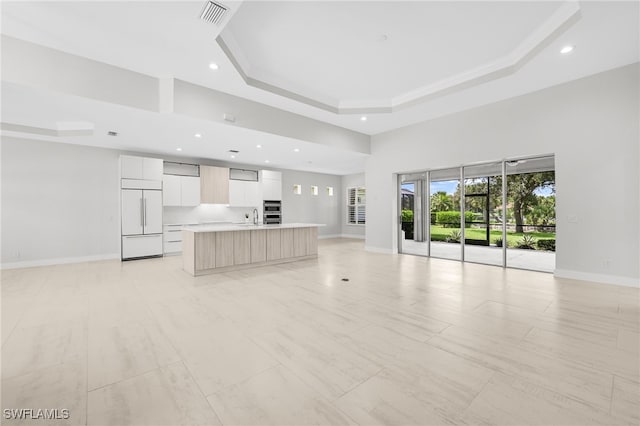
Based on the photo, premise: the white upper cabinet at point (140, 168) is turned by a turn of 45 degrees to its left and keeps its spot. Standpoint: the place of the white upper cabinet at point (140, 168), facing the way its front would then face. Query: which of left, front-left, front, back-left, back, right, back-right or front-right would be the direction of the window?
front-left

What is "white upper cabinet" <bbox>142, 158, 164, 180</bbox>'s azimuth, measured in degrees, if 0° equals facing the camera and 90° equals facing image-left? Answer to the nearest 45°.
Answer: approximately 0°

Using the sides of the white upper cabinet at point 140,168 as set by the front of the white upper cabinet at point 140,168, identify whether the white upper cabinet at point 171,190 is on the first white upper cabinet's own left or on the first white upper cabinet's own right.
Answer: on the first white upper cabinet's own left

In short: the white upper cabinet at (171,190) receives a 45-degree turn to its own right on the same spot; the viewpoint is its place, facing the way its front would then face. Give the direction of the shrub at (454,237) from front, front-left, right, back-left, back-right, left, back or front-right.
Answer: left

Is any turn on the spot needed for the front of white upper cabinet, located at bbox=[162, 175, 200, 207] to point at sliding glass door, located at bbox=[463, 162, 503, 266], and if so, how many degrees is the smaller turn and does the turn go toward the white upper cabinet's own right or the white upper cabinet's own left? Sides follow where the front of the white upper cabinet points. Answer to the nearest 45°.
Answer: approximately 45° to the white upper cabinet's own left

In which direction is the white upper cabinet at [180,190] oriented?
toward the camera

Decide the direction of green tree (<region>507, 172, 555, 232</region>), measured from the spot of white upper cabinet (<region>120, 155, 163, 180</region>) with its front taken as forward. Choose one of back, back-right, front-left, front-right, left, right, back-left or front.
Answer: front-left

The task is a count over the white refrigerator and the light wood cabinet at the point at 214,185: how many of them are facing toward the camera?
2

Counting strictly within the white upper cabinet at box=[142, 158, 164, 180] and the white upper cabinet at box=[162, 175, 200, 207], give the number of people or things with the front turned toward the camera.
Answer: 2

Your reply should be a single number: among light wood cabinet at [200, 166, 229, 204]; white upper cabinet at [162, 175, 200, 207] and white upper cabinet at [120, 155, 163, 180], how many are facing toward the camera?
3
